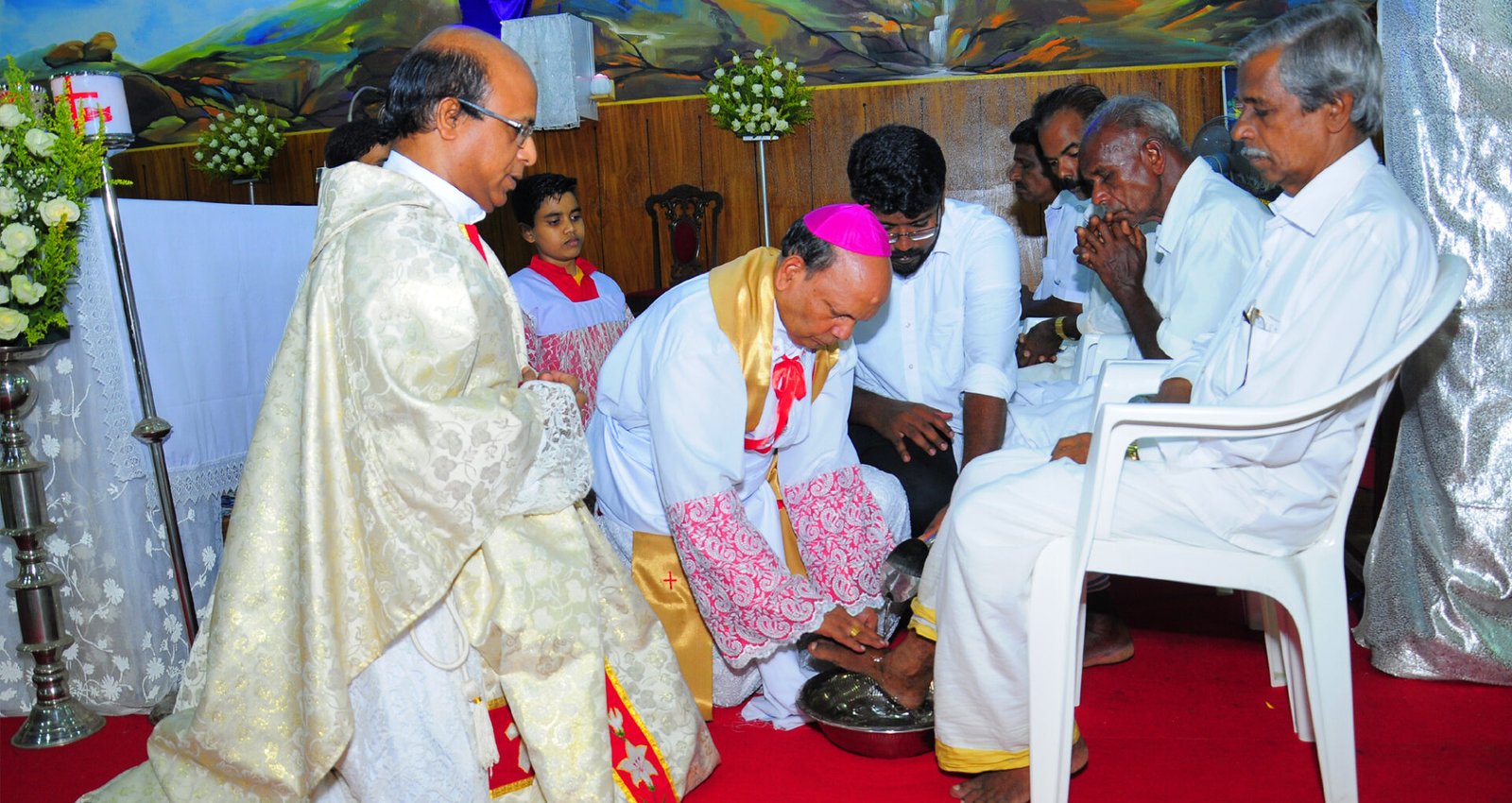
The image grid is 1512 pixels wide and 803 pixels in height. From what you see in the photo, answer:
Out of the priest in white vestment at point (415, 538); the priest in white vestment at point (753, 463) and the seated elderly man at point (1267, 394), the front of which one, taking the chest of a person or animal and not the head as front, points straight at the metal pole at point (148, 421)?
the seated elderly man

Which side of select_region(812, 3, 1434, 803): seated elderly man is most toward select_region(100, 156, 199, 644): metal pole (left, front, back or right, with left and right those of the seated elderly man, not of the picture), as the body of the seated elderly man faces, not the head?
front

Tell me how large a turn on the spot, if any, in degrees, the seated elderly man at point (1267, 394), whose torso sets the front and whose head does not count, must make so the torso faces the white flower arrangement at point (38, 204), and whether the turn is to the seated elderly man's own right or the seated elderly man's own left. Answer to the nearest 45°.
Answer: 0° — they already face it

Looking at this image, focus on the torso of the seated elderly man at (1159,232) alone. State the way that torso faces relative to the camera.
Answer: to the viewer's left

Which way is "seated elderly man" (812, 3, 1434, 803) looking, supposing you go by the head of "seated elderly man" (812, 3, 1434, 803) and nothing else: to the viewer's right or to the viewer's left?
to the viewer's left

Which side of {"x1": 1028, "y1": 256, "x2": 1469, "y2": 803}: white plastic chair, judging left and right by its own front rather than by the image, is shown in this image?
left

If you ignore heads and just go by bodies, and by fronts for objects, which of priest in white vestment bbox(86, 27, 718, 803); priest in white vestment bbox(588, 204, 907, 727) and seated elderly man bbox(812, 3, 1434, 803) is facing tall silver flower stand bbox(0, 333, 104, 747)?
the seated elderly man

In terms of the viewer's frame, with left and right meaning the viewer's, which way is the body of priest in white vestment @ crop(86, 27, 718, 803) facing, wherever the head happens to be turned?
facing to the right of the viewer

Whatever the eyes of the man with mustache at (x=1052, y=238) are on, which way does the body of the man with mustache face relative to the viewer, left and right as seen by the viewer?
facing to the left of the viewer

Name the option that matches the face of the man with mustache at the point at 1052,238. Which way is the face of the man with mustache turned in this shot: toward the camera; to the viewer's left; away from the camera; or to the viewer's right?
to the viewer's left

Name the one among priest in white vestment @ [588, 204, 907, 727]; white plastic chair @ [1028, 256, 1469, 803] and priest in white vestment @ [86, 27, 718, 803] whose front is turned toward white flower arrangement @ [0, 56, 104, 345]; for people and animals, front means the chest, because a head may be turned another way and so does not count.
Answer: the white plastic chair

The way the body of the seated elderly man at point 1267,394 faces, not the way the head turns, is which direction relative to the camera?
to the viewer's left

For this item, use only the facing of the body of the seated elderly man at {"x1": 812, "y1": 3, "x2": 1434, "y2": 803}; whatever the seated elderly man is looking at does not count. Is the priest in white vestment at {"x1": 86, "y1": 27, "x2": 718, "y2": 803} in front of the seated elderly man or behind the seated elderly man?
in front

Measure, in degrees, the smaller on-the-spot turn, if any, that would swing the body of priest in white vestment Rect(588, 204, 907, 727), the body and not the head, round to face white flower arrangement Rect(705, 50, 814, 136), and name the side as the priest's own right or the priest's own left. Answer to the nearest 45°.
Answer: approximately 135° to the priest's own left
